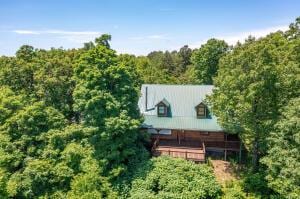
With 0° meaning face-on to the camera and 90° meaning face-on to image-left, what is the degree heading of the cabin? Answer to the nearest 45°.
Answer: approximately 0°
